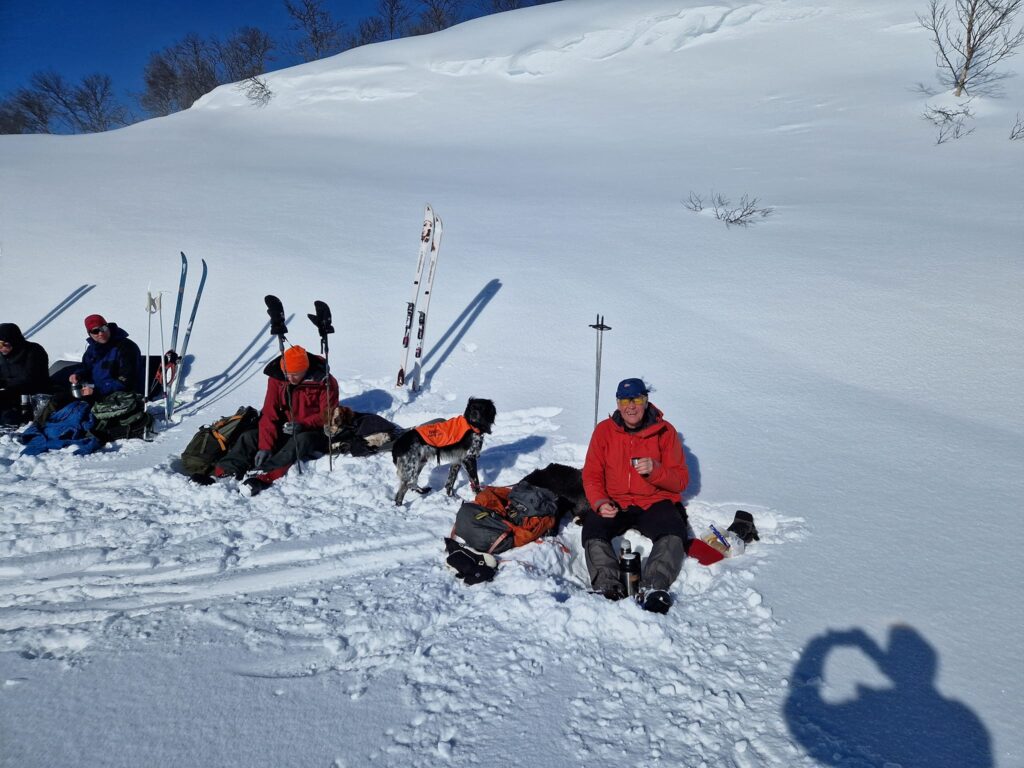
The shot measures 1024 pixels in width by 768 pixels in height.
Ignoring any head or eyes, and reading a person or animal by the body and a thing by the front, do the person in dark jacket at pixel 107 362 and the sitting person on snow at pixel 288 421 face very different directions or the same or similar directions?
same or similar directions

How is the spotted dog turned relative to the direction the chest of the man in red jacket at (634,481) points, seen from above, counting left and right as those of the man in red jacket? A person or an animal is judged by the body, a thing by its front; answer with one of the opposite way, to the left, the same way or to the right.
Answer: to the left

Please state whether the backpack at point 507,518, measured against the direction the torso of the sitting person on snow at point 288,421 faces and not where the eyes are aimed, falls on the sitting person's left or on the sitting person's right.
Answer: on the sitting person's left

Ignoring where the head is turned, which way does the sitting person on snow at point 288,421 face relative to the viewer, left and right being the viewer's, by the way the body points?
facing the viewer and to the left of the viewer

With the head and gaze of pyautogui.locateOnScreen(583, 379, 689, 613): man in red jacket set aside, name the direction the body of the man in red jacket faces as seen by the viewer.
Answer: toward the camera

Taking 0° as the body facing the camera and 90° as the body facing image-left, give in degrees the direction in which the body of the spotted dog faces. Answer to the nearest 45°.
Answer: approximately 270°

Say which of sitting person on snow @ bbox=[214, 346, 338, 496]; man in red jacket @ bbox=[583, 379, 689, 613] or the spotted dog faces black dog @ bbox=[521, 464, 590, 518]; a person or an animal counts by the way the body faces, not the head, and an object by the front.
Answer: the spotted dog

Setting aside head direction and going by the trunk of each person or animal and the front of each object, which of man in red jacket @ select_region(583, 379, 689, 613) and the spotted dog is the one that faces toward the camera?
the man in red jacket

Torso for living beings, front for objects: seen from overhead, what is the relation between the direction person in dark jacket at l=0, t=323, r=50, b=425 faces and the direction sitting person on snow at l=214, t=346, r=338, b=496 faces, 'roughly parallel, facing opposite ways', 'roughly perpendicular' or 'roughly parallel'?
roughly parallel

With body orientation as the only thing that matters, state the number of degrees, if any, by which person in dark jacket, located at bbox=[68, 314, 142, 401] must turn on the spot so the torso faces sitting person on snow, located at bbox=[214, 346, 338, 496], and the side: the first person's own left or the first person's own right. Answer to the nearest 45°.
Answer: approximately 90° to the first person's own left

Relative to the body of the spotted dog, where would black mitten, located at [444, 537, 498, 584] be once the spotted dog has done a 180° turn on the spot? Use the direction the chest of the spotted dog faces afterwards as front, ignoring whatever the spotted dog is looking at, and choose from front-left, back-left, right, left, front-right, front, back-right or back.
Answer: left

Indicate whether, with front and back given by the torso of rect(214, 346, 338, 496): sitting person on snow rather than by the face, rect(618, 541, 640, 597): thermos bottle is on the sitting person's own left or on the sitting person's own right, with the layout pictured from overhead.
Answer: on the sitting person's own left
